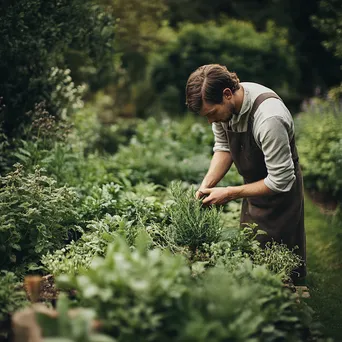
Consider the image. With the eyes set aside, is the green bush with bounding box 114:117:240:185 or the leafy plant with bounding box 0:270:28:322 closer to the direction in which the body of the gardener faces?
the leafy plant

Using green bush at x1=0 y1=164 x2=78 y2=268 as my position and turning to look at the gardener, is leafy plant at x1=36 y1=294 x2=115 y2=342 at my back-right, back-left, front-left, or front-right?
front-right

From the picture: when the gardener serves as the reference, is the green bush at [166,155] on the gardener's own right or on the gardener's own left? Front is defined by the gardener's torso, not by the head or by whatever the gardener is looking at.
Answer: on the gardener's own right

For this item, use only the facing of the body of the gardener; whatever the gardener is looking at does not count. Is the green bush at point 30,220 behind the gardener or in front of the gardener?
in front

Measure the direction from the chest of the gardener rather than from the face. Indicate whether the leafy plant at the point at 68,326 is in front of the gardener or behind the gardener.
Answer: in front

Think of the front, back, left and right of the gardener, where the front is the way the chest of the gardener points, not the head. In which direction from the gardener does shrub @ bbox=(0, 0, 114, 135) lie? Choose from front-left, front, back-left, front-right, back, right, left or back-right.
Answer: right

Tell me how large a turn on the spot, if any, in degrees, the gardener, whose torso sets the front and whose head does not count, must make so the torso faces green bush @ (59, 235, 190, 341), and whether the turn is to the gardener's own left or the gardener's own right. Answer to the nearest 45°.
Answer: approximately 45° to the gardener's own left

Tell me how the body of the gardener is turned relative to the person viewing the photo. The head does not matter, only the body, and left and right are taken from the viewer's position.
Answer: facing the viewer and to the left of the viewer

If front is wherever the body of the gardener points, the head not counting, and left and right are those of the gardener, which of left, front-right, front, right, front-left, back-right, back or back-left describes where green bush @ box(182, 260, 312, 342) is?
front-left

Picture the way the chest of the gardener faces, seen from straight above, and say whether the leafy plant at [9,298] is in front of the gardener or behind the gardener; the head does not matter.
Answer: in front
